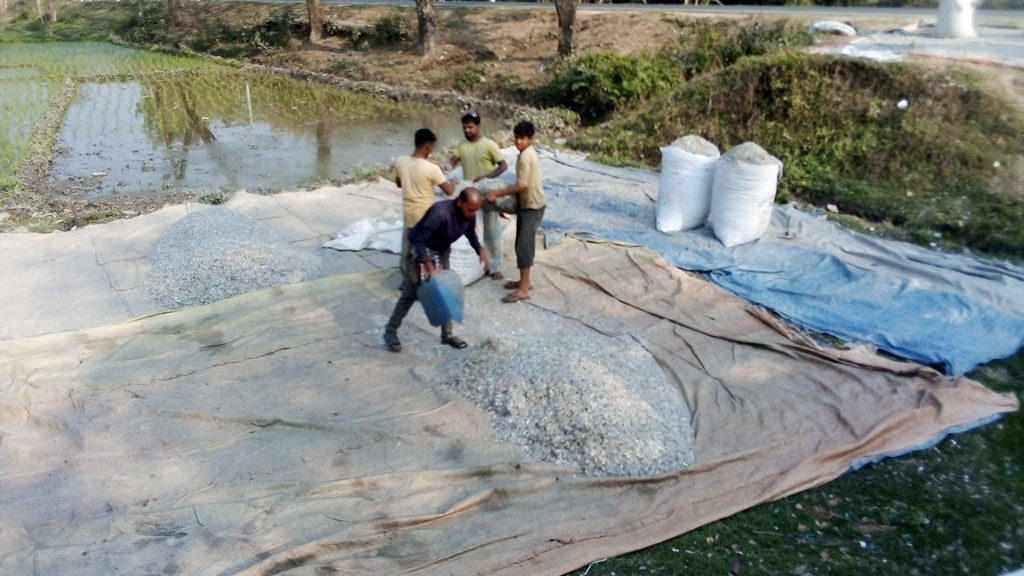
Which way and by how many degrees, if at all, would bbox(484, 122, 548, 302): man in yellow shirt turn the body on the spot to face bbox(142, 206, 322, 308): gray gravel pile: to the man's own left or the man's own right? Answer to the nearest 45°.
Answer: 0° — they already face it

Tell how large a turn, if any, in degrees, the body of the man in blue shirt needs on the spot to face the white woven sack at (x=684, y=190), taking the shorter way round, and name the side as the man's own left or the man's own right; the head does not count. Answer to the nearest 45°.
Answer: approximately 90° to the man's own left

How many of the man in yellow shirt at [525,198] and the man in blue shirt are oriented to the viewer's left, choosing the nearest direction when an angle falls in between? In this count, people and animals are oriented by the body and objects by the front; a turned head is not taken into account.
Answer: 1

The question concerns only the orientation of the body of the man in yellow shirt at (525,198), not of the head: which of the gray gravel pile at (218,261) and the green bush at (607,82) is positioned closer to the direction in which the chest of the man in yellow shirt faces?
the gray gravel pile

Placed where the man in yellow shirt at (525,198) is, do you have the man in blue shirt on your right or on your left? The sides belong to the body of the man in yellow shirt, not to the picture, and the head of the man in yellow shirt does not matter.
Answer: on your left

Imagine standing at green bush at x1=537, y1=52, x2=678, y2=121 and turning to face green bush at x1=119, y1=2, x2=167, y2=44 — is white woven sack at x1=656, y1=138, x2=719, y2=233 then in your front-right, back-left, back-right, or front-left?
back-left

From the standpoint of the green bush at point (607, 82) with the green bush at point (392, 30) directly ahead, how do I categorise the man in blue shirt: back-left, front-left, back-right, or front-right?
back-left

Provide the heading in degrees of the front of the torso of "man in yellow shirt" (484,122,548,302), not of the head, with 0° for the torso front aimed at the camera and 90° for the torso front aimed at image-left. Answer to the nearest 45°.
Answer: approximately 90°

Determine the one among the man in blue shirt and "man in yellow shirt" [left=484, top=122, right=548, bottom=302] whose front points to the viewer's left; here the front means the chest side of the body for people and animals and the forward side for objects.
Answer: the man in yellow shirt

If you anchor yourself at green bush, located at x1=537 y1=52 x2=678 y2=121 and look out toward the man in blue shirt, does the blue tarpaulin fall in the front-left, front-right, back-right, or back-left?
front-left

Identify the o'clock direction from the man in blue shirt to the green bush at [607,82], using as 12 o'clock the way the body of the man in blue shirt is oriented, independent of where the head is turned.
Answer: The green bush is roughly at 8 o'clock from the man in blue shirt.

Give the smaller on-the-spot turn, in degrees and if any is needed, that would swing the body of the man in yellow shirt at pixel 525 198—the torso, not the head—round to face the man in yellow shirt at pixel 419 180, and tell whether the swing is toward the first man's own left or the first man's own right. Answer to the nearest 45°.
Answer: approximately 45° to the first man's own left
